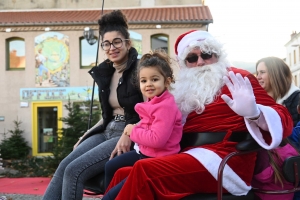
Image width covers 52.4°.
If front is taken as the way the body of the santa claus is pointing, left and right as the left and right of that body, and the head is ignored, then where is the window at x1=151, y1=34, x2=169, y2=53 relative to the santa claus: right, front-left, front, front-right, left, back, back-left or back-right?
back-right

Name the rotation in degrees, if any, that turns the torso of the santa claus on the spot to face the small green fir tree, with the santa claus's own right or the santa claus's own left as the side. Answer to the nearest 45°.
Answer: approximately 90° to the santa claus's own right

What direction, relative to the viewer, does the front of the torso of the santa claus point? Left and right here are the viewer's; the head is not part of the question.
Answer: facing the viewer and to the left of the viewer

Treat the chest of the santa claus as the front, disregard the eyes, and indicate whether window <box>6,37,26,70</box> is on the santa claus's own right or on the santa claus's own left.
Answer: on the santa claus's own right
